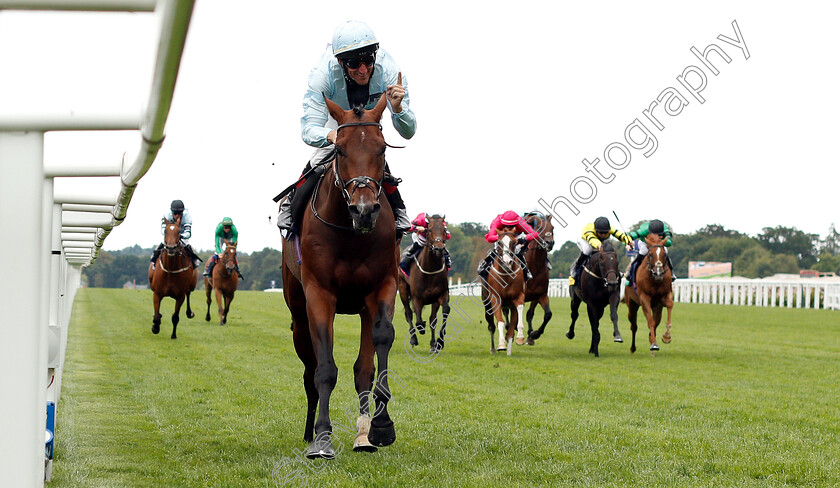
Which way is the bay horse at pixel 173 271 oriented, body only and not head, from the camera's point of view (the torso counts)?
toward the camera

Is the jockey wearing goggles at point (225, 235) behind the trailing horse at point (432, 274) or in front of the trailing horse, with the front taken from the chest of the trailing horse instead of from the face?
behind

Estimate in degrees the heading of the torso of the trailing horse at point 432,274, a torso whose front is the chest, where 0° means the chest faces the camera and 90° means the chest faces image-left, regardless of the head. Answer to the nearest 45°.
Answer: approximately 0°

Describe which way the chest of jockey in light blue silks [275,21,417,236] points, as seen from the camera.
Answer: toward the camera

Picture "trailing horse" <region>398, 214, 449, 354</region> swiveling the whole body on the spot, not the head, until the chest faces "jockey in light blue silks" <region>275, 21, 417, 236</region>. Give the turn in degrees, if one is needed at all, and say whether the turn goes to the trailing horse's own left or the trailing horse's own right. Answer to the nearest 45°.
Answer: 0° — it already faces them

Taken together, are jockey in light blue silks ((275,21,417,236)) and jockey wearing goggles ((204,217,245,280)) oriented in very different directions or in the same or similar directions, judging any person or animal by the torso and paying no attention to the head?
same or similar directions

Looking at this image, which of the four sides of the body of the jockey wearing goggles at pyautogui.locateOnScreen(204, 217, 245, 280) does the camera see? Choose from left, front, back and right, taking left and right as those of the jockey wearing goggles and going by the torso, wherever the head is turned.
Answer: front

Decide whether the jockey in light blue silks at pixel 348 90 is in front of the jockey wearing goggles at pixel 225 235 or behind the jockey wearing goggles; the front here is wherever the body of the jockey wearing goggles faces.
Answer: in front

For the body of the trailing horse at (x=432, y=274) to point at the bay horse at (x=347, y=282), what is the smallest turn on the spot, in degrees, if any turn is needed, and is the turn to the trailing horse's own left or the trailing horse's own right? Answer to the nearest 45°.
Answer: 0° — it already faces it

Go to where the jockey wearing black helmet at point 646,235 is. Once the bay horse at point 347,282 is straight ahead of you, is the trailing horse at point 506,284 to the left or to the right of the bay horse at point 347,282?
right

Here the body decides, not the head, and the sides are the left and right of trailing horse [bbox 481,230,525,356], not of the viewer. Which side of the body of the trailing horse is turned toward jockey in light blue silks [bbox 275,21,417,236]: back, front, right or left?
front

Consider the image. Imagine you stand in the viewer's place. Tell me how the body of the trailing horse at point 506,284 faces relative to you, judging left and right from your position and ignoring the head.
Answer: facing the viewer

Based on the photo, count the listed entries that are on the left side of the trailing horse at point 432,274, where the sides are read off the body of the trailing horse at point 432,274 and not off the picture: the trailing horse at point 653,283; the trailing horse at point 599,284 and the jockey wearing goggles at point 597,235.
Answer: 3
